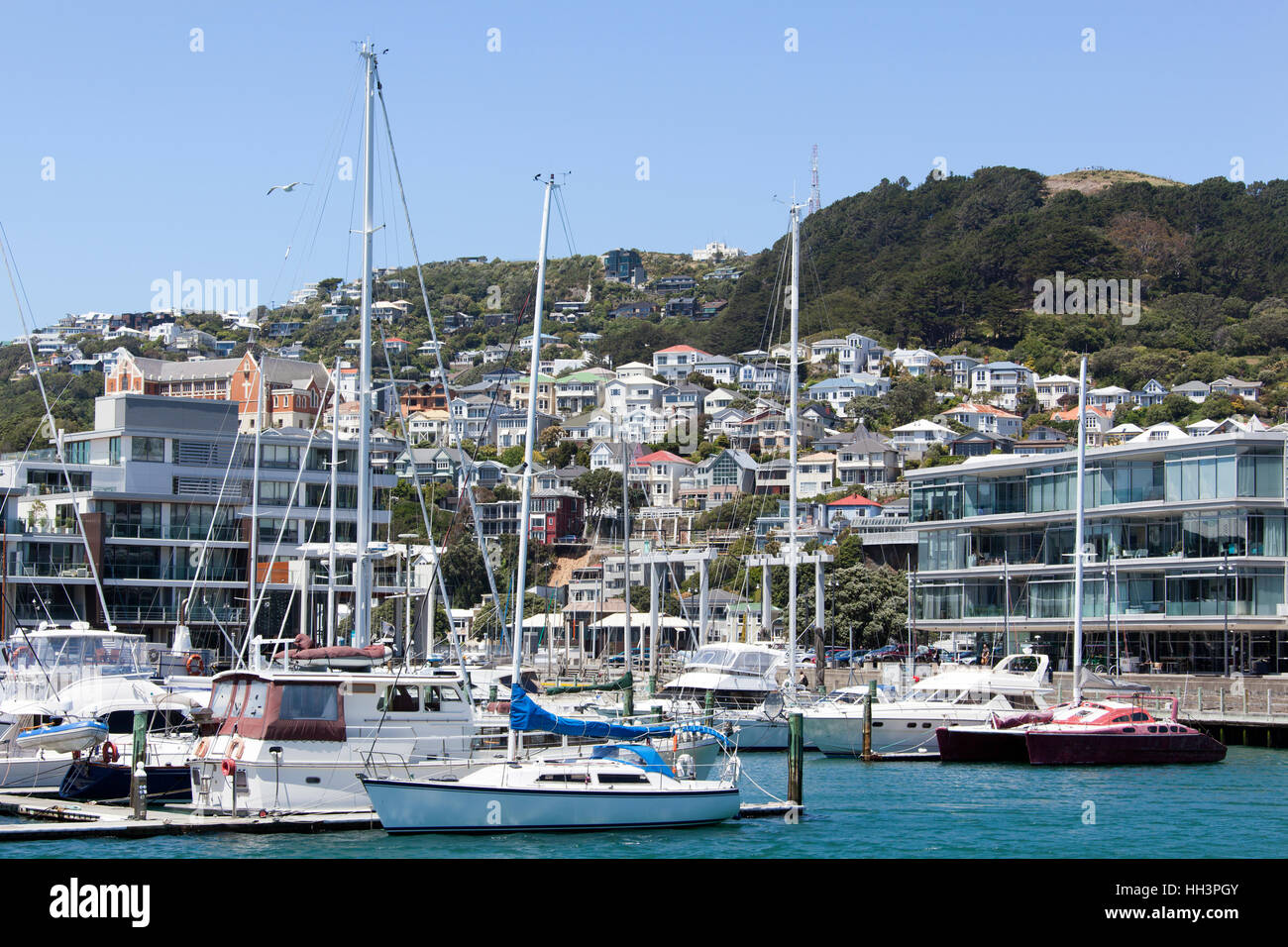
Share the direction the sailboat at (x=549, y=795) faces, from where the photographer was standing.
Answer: facing to the left of the viewer

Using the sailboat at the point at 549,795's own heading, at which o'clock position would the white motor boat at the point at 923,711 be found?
The white motor boat is roughly at 4 o'clock from the sailboat.

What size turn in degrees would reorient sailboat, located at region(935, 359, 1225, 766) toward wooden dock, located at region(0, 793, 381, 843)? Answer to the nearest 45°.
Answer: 0° — it already faces it

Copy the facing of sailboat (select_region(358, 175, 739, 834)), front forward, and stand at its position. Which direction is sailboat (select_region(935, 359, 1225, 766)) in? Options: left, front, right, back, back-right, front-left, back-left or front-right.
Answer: back-right

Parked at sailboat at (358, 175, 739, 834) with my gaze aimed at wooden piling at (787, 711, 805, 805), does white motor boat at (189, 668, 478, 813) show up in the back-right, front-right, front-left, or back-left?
back-left

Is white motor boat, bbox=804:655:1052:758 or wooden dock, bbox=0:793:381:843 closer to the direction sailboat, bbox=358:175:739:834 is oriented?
the wooden dock
